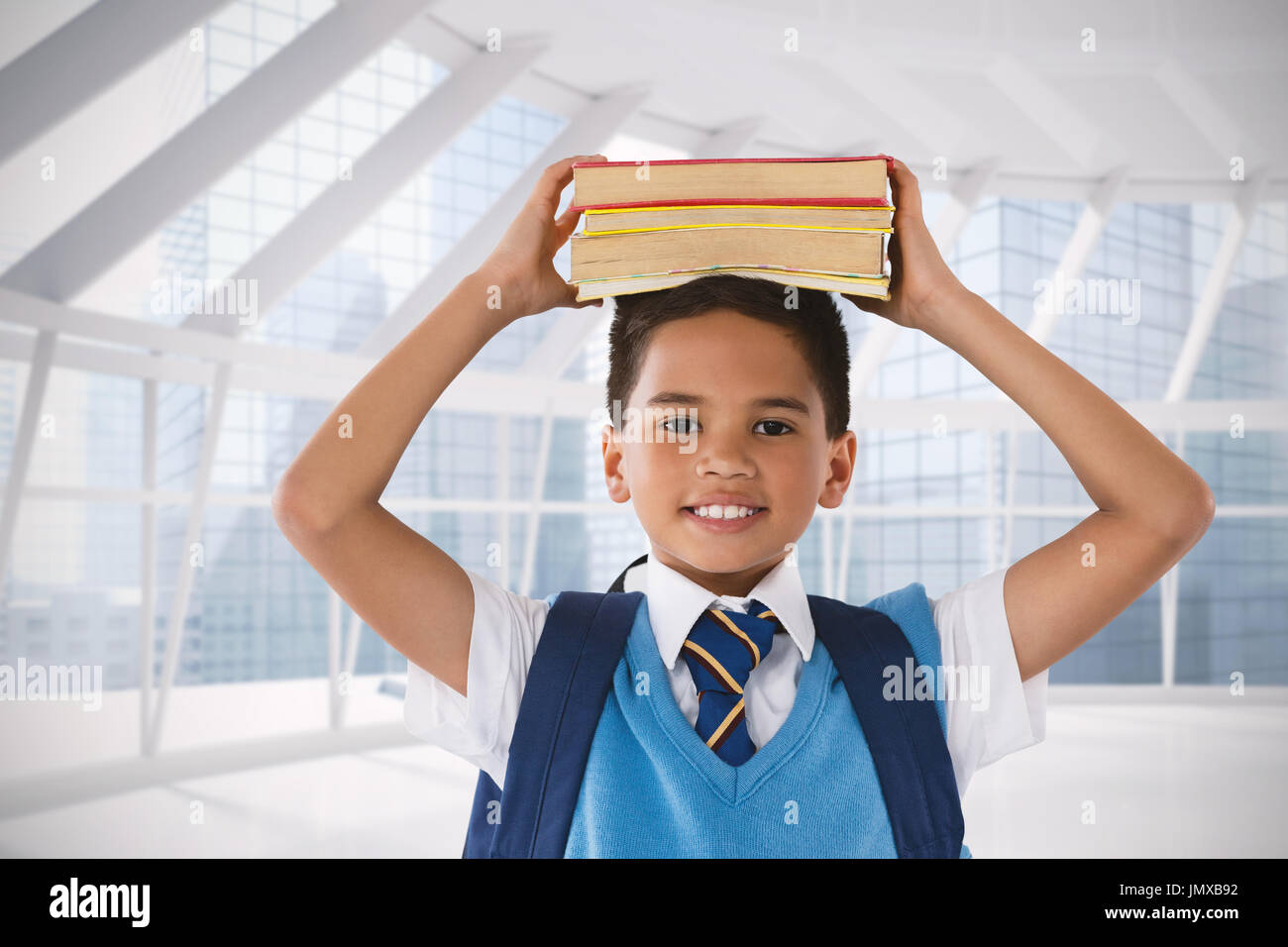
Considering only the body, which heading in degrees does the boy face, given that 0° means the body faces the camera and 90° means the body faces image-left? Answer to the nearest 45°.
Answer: approximately 0°
